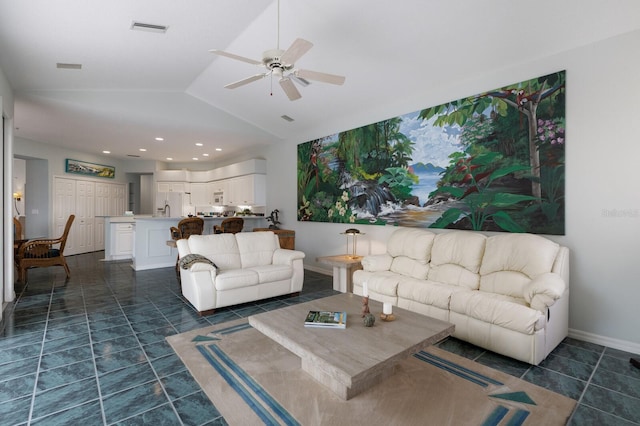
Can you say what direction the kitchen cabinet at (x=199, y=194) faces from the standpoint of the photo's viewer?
facing the viewer

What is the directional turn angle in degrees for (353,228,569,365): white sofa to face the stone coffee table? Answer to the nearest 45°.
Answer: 0° — it already faces it

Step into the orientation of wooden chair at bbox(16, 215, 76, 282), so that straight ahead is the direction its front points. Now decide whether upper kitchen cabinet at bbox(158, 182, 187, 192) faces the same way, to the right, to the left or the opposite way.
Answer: to the left

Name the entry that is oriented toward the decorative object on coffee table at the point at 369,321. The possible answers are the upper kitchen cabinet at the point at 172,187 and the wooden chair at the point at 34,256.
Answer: the upper kitchen cabinet

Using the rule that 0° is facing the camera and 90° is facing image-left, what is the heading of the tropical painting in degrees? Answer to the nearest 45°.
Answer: approximately 45°

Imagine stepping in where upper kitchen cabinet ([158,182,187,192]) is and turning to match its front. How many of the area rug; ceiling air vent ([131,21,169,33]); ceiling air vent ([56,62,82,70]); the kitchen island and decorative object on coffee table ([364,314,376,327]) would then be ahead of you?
5

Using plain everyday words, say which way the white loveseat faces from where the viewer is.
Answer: facing the viewer and to the right of the viewer

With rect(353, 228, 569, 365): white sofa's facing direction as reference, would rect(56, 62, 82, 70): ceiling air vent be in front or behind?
in front

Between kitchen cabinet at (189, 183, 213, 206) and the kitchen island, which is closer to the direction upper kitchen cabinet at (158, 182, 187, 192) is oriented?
the kitchen island

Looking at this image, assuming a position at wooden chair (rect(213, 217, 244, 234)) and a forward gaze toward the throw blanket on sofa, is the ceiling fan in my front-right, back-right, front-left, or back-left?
front-left

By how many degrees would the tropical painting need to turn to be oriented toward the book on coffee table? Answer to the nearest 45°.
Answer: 0° — it already faces it

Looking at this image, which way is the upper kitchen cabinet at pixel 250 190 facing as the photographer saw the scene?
facing the viewer and to the left of the viewer

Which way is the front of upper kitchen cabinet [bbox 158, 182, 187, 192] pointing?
toward the camera

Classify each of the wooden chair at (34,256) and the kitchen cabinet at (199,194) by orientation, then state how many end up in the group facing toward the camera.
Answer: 1

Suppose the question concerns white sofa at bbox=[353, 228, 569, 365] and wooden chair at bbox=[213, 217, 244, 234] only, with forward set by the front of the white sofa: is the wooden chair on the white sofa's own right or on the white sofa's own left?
on the white sofa's own right

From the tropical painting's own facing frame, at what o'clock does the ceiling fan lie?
The ceiling fan is roughly at 12 o'clock from the tropical painting.

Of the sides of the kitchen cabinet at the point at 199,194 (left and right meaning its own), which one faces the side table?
front

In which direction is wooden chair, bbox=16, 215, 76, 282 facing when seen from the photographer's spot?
facing to the left of the viewer

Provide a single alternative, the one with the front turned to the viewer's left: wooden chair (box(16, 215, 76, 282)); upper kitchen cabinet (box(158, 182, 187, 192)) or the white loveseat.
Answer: the wooden chair
